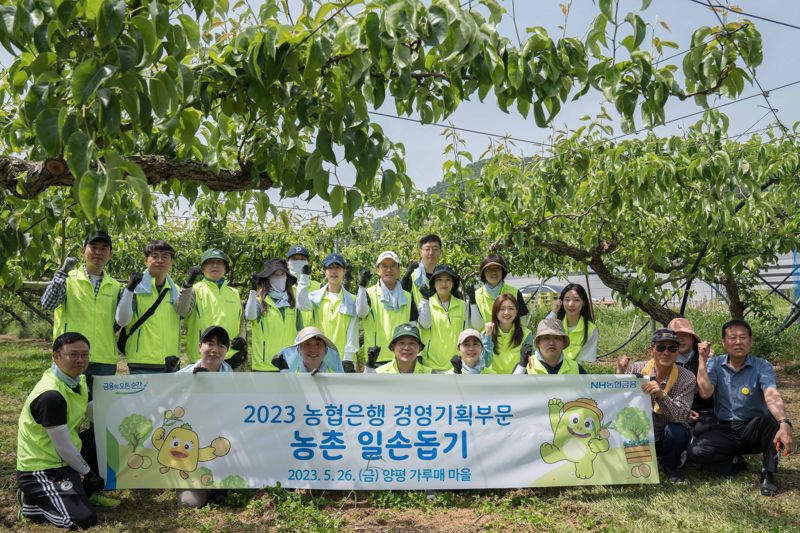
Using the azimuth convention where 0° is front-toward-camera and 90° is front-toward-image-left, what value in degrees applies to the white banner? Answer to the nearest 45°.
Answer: approximately 0°
